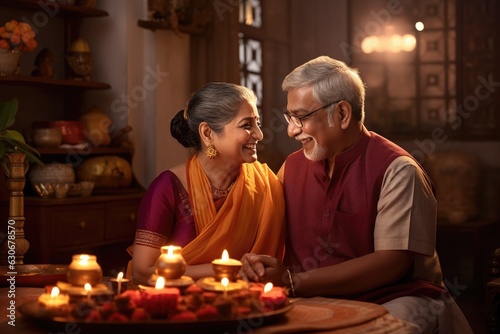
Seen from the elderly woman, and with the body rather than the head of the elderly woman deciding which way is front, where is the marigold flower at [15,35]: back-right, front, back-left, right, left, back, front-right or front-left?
back

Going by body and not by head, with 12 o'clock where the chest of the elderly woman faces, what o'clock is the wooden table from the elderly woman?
The wooden table is roughly at 1 o'clock from the elderly woman.

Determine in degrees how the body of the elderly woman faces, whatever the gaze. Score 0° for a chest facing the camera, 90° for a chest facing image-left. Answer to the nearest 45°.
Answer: approximately 315°

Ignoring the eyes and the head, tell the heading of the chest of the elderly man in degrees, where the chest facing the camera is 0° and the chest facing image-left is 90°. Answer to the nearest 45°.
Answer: approximately 45°

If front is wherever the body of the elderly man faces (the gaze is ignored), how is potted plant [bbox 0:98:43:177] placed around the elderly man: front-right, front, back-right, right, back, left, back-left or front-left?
front-right

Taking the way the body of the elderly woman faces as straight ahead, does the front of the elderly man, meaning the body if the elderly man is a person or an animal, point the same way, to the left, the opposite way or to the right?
to the right

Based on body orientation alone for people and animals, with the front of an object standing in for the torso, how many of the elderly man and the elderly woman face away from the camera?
0

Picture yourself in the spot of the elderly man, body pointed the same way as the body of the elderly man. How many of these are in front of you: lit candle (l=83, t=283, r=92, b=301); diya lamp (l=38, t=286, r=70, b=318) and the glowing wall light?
2

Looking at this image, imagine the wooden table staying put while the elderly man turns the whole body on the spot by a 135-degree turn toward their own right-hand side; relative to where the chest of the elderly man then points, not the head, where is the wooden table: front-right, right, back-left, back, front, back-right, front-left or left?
back

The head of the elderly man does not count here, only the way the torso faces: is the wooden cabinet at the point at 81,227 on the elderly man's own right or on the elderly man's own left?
on the elderly man's own right

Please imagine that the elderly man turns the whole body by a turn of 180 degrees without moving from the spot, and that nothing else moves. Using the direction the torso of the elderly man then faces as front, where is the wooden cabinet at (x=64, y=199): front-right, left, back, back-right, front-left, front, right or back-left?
left

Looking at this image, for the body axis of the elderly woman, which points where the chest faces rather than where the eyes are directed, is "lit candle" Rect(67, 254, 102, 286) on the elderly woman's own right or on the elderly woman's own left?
on the elderly woman's own right

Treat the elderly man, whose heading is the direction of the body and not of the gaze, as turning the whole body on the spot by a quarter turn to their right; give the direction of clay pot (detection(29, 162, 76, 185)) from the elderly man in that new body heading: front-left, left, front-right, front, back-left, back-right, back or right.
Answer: front
